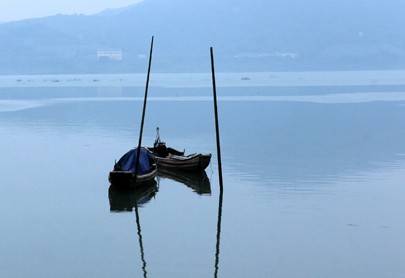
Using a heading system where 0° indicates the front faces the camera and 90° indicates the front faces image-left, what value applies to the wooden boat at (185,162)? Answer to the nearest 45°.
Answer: approximately 315°
